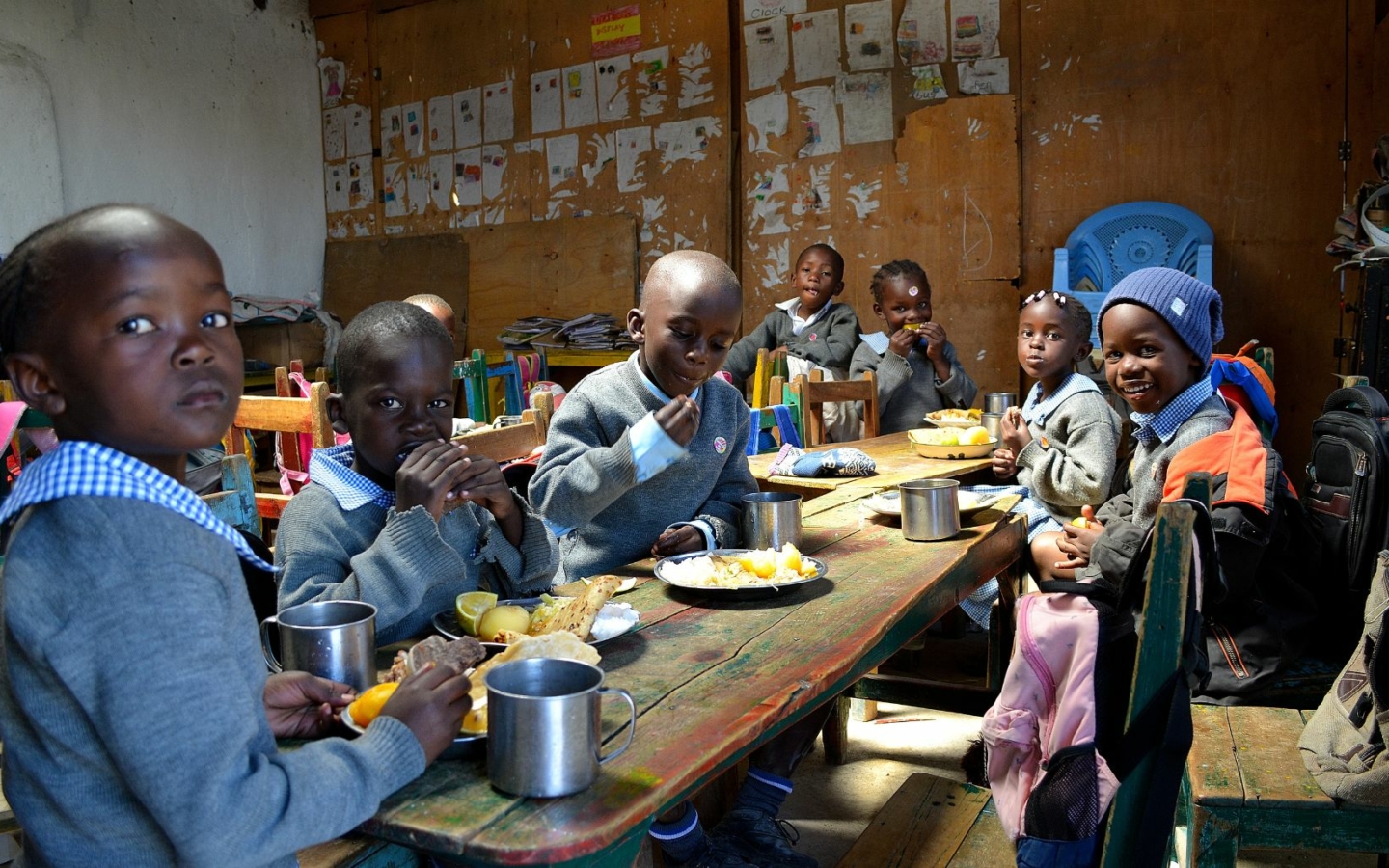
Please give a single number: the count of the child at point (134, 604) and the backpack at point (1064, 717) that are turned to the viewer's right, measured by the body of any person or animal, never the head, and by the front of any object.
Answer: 1

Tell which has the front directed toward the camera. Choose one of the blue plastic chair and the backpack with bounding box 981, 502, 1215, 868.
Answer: the blue plastic chair

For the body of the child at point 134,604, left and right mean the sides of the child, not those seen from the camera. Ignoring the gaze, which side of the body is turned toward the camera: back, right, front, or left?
right

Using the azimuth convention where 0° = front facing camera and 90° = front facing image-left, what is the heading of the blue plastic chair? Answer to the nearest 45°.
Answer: approximately 0°

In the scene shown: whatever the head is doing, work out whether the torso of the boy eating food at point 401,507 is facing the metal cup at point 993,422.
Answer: no

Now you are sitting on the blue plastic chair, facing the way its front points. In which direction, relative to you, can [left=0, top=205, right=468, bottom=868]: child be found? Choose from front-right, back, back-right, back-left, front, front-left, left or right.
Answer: front

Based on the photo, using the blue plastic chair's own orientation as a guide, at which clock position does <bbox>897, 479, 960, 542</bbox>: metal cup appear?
The metal cup is roughly at 12 o'clock from the blue plastic chair.

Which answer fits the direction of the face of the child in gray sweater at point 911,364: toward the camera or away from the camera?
toward the camera

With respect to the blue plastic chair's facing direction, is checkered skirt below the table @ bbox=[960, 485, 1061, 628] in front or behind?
in front

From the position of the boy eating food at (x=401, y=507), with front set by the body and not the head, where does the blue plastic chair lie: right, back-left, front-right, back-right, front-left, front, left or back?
left

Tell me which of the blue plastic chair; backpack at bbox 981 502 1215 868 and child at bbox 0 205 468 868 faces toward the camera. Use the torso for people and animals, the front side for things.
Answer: the blue plastic chair

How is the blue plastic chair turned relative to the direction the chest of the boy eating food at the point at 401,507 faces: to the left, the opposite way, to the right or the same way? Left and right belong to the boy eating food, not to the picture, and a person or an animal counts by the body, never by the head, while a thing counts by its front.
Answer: to the right

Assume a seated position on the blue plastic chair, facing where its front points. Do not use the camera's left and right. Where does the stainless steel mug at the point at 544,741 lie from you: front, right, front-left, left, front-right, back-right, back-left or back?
front
